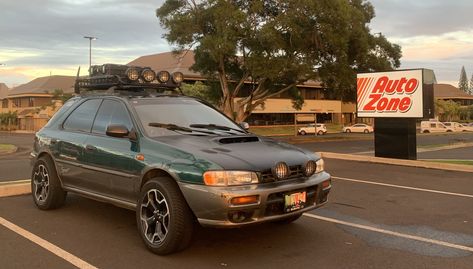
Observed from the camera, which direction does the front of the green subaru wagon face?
facing the viewer and to the right of the viewer

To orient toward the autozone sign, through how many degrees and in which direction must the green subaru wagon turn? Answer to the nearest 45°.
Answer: approximately 90° to its left

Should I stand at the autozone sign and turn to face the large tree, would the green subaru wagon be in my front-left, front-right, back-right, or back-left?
back-left

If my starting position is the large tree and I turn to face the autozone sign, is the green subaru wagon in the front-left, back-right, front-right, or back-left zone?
front-right

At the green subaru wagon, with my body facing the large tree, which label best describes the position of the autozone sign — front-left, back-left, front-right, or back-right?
front-right

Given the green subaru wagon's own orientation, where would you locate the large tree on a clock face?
The large tree is roughly at 8 o'clock from the green subaru wagon.

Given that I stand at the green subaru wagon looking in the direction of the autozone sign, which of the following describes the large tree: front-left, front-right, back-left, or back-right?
front-left
